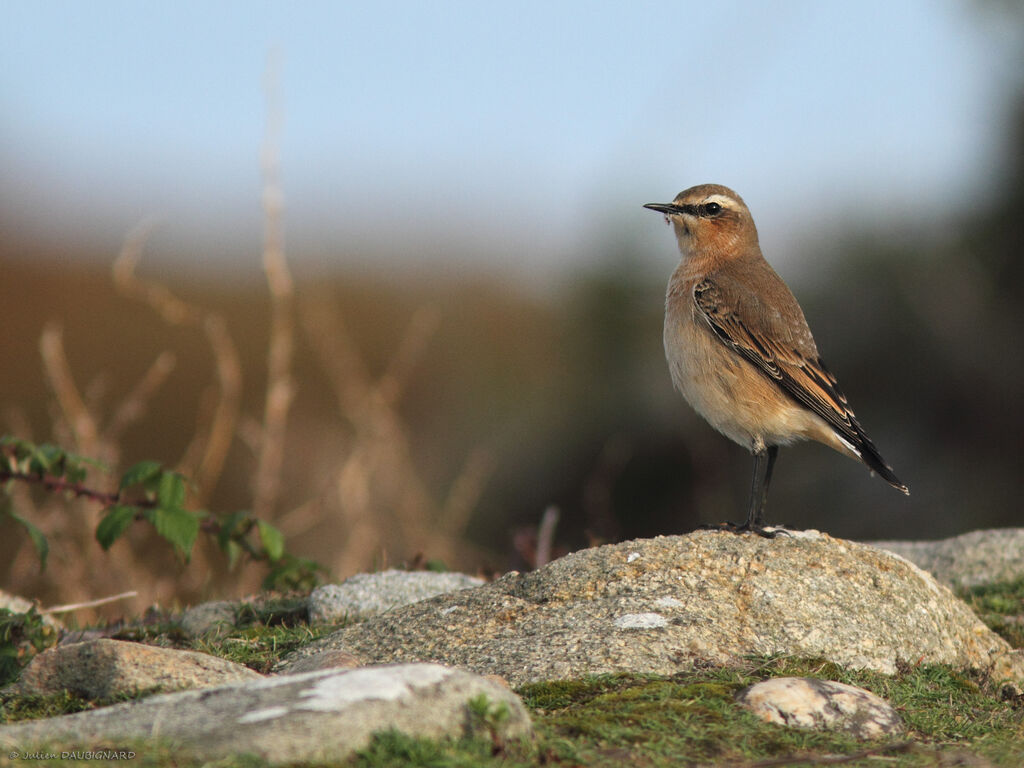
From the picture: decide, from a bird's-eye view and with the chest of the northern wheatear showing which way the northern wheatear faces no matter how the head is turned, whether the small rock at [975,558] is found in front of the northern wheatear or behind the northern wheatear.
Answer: behind

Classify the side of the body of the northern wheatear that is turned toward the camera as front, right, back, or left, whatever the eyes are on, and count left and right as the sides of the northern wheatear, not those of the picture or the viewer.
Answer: left

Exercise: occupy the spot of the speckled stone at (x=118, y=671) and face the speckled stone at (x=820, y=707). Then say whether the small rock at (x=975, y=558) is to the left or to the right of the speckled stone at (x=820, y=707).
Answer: left

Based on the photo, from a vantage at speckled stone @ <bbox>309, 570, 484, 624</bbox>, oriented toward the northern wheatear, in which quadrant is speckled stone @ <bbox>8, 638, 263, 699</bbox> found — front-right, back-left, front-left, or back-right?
back-right

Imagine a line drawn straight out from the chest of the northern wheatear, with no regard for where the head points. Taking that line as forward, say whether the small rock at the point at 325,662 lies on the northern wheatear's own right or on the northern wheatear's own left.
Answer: on the northern wheatear's own left
